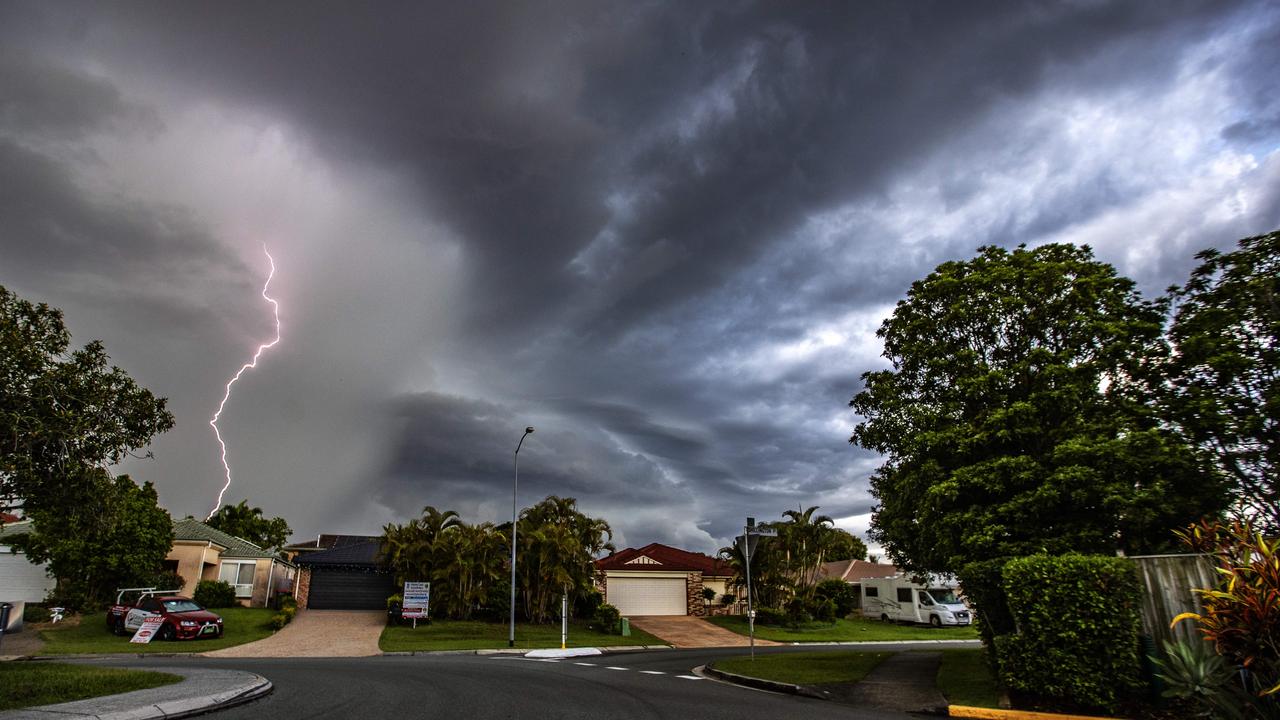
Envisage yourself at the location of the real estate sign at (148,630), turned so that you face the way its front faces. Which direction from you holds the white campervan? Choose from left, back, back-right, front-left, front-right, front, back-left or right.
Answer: left

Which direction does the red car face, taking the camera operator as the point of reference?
facing the viewer and to the right of the viewer

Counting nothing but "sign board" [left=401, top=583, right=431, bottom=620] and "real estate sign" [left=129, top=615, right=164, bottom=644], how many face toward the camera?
2

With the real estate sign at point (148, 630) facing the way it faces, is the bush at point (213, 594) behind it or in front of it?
behind

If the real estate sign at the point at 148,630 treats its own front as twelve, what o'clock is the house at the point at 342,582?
The house is roughly at 7 o'clock from the real estate sign.

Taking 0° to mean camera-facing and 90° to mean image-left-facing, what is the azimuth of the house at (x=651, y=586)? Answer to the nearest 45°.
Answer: approximately 0°

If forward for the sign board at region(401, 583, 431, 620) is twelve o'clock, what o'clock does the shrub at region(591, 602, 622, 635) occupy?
The shrub is roughly at 9 o'clock from the sign board.

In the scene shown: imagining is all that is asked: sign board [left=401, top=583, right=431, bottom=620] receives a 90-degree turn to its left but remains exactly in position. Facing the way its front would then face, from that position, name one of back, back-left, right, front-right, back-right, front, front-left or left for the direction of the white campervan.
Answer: front

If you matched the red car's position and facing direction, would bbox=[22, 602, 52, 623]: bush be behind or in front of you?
behind

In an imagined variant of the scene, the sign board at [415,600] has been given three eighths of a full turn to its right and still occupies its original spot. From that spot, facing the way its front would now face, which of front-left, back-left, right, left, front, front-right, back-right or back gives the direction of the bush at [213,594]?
front

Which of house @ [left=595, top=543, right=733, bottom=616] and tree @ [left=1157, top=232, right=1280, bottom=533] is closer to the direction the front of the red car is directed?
the tree

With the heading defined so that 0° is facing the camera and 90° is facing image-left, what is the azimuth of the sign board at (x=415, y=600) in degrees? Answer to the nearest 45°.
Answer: approximately 0°
